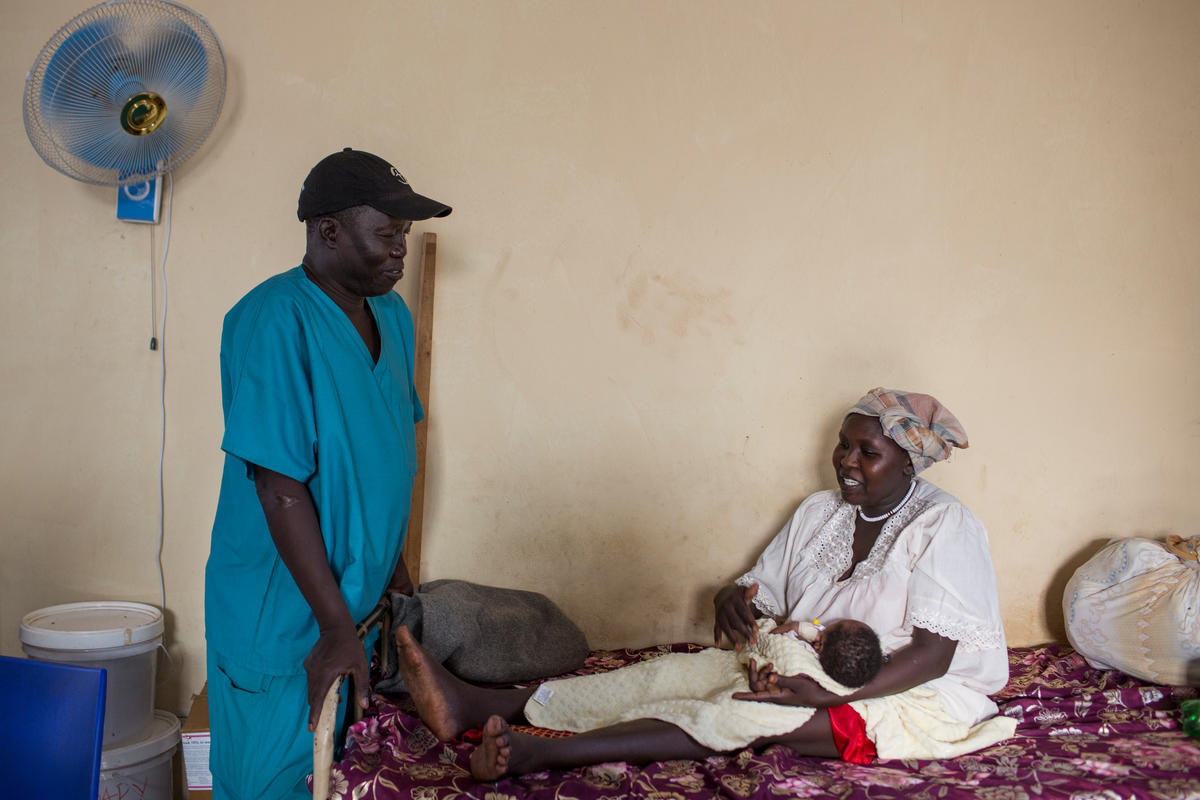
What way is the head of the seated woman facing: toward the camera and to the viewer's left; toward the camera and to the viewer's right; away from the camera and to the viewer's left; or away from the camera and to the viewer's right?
toward the camera and to the viewer's left

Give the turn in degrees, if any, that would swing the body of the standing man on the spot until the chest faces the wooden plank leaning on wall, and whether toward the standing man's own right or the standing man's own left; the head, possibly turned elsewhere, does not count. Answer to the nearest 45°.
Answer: approximately 135° to the standing man's own left

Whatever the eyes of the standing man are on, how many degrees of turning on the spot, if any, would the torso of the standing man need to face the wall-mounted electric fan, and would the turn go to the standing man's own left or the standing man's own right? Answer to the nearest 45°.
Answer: approximately 180°

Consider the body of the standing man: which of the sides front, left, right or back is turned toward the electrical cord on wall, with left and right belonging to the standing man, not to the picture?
back

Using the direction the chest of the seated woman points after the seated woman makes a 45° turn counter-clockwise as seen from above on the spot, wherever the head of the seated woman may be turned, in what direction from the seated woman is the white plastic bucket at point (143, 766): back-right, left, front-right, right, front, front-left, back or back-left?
right

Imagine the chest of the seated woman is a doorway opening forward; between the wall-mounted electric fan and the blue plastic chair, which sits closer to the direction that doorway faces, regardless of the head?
the blue plastic chair

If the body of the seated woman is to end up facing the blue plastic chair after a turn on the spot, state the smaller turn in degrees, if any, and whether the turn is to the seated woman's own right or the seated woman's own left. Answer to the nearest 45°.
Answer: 0° — they already face it

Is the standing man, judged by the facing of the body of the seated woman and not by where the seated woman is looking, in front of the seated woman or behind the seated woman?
in front

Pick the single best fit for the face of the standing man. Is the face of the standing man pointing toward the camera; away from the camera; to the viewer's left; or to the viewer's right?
to the viewer's right

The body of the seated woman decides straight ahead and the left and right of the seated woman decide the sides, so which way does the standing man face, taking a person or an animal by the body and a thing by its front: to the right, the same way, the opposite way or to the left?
to the left

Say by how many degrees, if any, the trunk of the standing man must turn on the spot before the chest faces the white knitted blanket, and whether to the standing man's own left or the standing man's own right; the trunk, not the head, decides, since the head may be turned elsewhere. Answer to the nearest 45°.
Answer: approximately 45° to the standing man's own left

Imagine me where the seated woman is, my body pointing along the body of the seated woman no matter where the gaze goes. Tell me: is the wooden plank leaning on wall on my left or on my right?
on my right

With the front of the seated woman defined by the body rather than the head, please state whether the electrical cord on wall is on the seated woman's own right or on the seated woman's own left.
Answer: on the seated woman's own right

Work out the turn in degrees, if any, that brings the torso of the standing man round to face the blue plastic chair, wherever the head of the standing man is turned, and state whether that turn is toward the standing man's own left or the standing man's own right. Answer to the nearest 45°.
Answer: approximately 90° to the standing man's own right

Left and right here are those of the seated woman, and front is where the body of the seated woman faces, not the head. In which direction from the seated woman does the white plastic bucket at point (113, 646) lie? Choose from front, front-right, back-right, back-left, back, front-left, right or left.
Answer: front-right

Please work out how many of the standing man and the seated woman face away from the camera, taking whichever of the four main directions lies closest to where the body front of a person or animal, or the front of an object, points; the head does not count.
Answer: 0

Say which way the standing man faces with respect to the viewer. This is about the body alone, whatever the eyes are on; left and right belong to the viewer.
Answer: facing the viewer and to the right of the viewer
